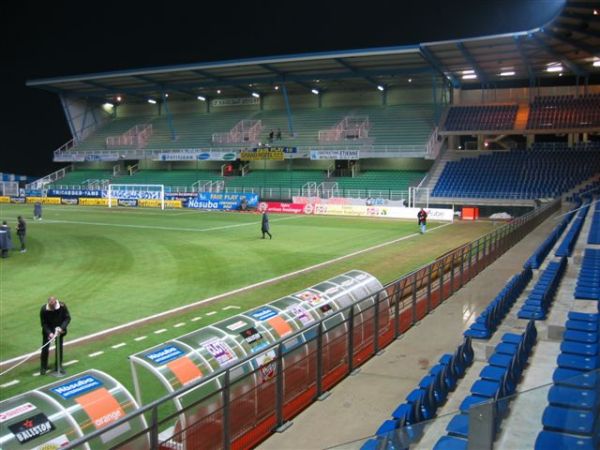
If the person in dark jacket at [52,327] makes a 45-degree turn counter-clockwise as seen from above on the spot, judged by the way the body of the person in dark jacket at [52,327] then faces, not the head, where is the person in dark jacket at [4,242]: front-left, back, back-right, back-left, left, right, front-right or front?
back-left

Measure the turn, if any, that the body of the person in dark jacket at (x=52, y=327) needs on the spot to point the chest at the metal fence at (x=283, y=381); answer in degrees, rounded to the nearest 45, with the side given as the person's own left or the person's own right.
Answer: approximately 45° to the person's own left

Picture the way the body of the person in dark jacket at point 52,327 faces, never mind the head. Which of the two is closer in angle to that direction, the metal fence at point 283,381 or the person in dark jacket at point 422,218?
the metal fence

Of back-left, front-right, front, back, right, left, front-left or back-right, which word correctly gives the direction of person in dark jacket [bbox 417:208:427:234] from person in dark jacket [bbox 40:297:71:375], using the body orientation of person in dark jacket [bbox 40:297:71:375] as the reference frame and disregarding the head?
back-left

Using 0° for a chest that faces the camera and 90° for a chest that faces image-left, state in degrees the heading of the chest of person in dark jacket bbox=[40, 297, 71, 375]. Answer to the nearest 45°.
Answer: approximately 0°
